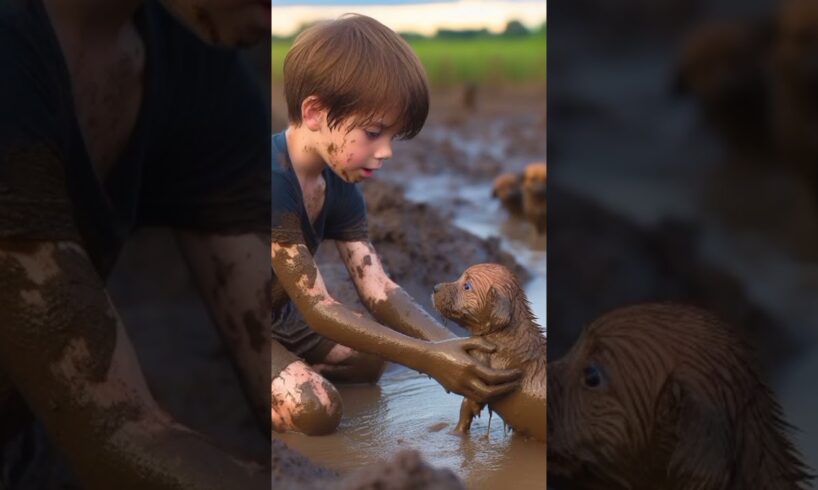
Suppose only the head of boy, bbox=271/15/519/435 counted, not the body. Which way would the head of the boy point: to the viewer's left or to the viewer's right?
to the viewer's right

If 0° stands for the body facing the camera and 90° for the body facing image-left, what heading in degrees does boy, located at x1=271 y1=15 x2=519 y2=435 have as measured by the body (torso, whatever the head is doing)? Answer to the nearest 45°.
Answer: approximately 315°

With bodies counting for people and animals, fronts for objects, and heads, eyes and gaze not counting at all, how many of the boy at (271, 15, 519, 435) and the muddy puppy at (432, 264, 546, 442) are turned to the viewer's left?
1

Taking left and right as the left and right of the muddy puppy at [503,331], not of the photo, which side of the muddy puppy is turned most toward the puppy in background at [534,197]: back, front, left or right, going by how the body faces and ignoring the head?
right

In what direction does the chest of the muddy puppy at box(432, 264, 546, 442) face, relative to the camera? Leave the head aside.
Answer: to the viewer's left

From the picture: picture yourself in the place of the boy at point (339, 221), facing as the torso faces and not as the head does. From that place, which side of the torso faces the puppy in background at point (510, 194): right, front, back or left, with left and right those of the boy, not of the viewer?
left

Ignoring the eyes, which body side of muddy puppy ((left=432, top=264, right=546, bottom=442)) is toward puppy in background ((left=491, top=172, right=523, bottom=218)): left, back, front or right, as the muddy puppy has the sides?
right

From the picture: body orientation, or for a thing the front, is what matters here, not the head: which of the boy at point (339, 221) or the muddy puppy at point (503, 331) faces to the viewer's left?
the muddy puppy

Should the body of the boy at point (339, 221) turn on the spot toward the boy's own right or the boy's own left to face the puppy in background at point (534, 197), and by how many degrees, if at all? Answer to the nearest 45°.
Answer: approximately 90° to the boy's own left
